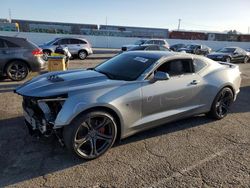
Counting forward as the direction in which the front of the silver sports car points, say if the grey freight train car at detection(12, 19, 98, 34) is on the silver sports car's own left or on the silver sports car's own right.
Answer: on the silver sports car's own right

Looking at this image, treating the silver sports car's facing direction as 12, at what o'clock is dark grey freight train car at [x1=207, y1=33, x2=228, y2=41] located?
The dark grey freight train car is roughly at 5 o'clock from the silver sports car.

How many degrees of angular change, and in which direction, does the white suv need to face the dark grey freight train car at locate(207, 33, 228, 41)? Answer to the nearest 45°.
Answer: approximately 135° to its right

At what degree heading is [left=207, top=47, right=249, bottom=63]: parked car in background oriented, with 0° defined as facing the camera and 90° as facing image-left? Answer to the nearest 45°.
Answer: approximately 45°

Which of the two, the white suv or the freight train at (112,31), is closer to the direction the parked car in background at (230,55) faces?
the white suv

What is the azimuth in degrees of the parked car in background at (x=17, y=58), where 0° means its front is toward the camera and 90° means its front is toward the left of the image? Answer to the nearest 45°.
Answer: approximately 90°
